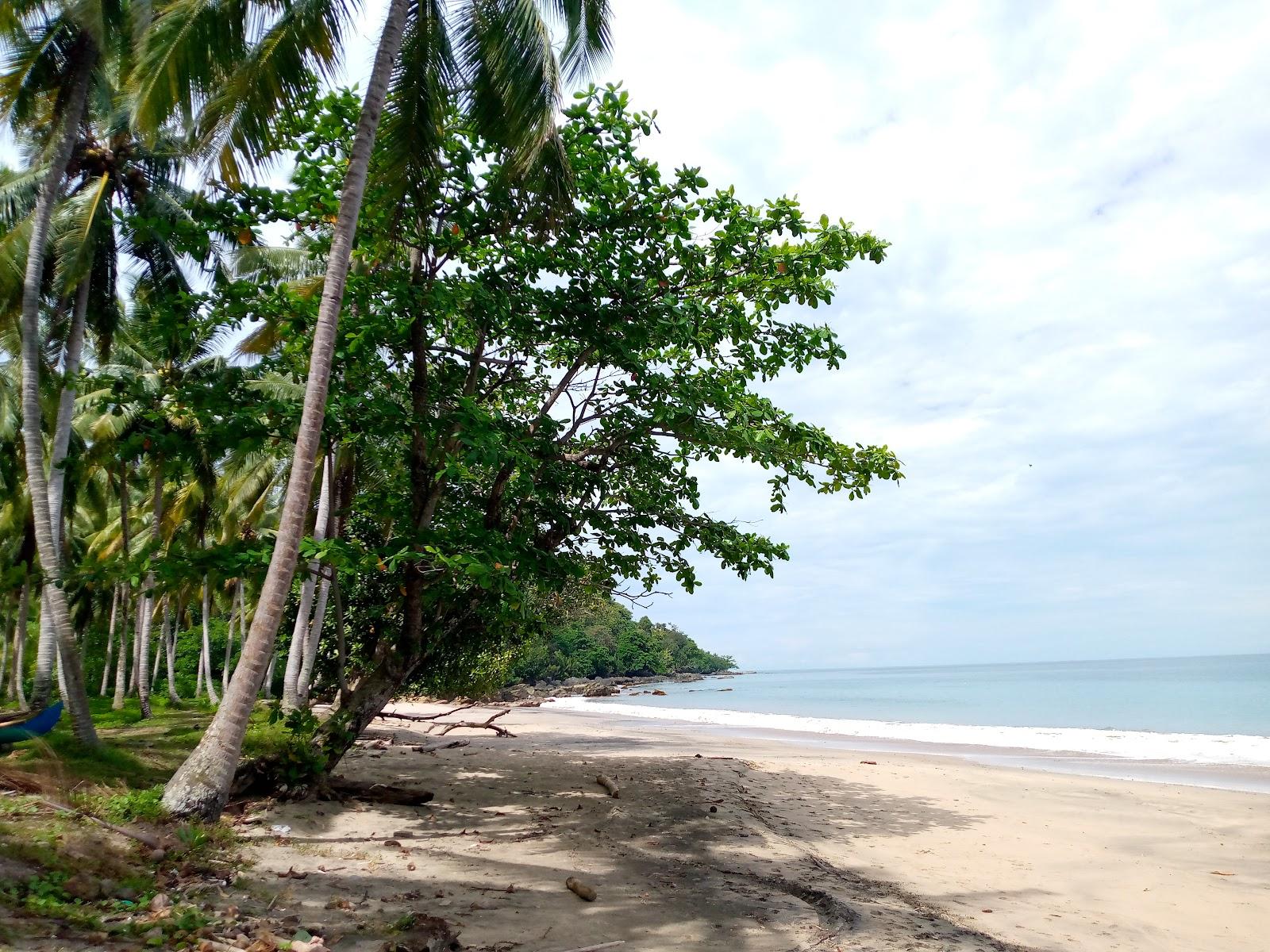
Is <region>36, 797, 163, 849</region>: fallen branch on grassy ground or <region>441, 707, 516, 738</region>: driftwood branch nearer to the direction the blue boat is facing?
the driftwood branch

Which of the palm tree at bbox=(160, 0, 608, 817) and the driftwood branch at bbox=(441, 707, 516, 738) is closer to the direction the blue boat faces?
the driftwood branch

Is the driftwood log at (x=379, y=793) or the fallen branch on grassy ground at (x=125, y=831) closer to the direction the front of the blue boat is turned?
the driftwood log

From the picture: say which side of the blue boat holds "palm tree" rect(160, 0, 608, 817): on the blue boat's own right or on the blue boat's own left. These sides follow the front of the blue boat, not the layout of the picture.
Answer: on the blue boat's own right

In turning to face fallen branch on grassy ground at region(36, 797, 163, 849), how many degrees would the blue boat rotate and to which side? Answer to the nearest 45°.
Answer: approximately 90° to its right

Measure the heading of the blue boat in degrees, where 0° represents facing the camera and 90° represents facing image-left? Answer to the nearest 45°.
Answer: approximately 270°
